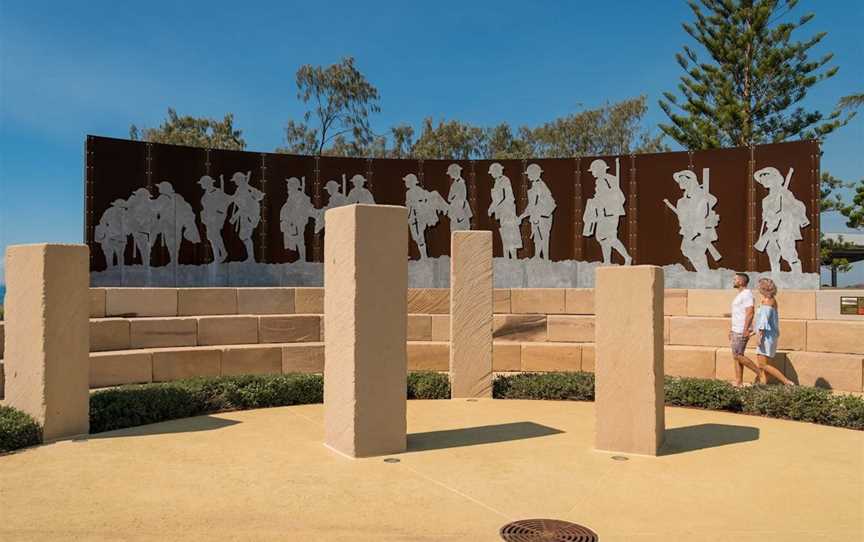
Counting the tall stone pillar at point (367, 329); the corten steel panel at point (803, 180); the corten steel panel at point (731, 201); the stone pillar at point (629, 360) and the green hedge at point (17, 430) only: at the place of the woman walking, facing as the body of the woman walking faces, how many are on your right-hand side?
2

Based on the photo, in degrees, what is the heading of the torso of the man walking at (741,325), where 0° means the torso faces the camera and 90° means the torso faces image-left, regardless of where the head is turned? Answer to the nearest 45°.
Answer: approximately 90°

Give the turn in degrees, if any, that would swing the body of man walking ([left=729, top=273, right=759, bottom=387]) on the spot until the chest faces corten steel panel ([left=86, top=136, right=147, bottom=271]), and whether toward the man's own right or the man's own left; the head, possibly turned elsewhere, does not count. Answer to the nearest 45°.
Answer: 0° — they already face it

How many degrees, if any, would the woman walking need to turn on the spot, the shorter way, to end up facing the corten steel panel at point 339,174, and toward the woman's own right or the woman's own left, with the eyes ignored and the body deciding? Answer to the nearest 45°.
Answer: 0° — they already face it

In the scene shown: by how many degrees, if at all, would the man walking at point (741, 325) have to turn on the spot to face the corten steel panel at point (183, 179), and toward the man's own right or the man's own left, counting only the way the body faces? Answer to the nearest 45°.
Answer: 0° — they already face it

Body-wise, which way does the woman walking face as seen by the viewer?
to the viewer's left

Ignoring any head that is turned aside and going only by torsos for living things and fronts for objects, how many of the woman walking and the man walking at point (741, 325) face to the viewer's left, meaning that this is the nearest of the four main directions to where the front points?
2

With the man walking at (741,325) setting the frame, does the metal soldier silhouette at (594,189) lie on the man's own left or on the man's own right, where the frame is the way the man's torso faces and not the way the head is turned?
on the man's own right

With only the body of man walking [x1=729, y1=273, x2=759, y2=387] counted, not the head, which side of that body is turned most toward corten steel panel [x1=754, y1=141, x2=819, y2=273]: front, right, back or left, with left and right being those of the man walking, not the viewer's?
right

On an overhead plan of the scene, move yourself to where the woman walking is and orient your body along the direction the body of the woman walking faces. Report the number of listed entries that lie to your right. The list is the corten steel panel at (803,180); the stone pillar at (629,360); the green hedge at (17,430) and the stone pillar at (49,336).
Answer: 1

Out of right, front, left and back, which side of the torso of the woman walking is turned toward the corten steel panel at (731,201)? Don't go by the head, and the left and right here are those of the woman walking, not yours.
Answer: right

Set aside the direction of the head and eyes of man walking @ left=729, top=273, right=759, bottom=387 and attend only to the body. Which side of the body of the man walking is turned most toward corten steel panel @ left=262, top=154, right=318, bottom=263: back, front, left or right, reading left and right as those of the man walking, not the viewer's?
front

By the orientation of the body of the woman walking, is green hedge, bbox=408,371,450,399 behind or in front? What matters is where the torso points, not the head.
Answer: in front

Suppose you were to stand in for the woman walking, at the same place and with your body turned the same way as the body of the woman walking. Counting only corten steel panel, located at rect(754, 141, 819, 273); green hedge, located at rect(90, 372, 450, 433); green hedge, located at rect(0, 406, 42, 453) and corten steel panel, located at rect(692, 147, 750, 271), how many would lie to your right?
2
